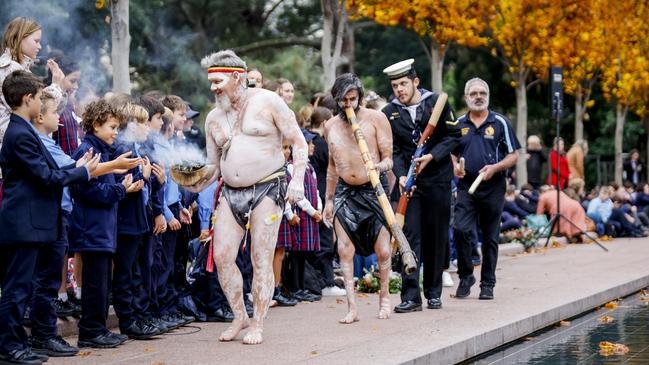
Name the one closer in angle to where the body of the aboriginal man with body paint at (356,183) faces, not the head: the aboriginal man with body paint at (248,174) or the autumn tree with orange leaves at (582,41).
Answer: the aboriginal man with body paint

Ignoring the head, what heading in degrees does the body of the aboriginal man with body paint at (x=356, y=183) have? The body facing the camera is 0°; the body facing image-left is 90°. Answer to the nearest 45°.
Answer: approximately 0°

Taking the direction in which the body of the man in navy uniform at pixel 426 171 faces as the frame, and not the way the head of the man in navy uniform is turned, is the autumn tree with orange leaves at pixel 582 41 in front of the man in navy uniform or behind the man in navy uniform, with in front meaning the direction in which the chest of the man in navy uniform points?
behind

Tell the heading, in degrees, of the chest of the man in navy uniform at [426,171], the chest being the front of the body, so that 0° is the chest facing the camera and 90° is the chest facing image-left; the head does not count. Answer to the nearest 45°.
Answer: approximately 45°

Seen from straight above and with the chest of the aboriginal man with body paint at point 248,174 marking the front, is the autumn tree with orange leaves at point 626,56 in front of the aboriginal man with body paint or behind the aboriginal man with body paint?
behind

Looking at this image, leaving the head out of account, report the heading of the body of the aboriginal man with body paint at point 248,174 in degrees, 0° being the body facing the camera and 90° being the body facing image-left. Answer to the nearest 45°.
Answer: approximately 45°

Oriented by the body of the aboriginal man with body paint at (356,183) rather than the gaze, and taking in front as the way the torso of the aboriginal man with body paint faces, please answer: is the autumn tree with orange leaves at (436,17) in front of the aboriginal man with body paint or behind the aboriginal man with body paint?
behind

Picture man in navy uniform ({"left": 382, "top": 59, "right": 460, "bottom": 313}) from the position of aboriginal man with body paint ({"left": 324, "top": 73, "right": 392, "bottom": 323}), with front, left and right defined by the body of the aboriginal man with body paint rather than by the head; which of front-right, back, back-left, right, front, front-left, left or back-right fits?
back-left

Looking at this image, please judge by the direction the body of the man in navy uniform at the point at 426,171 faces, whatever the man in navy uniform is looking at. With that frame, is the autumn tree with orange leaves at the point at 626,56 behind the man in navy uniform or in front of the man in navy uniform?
behind
